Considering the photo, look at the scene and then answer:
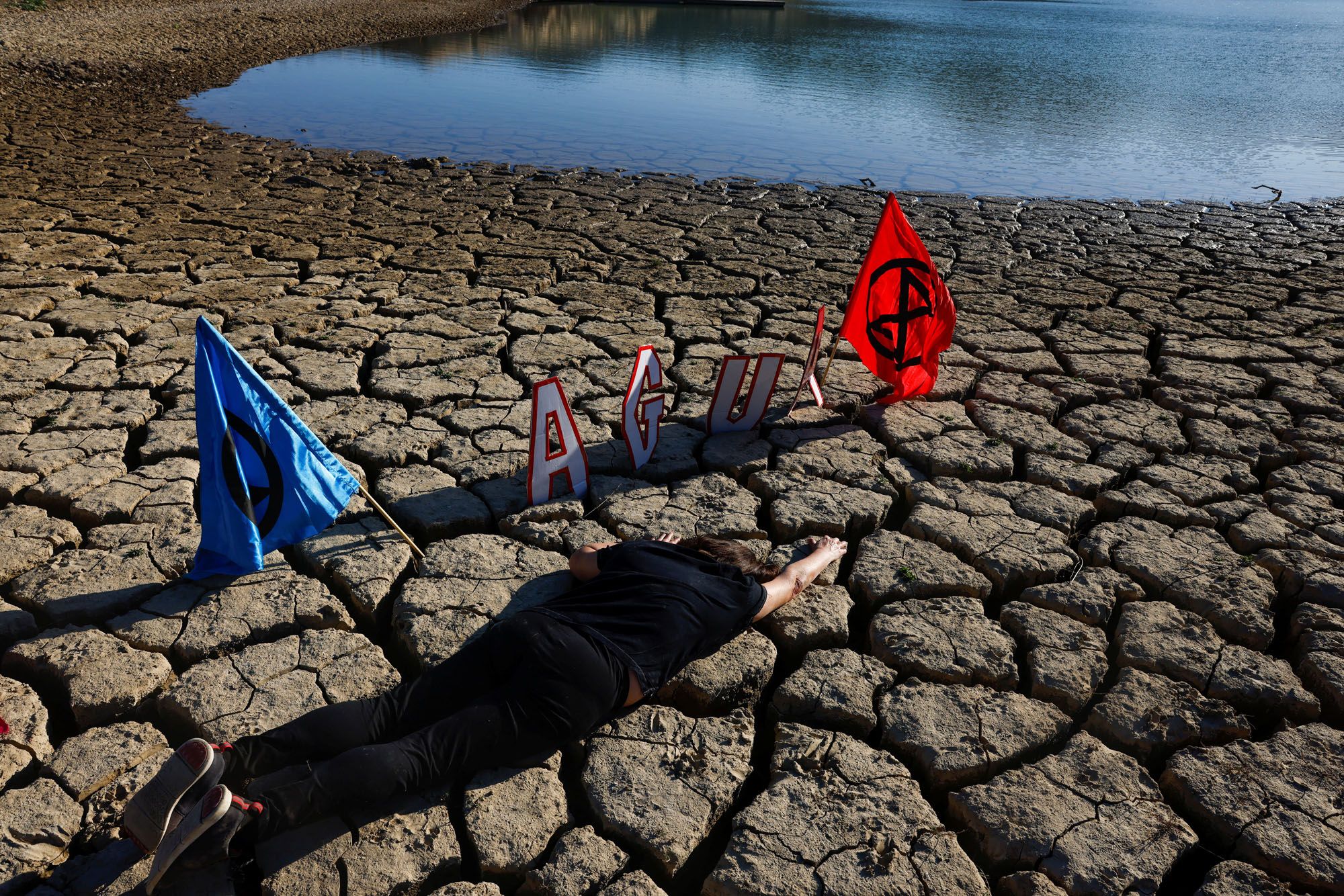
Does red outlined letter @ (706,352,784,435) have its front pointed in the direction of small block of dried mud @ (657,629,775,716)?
yes

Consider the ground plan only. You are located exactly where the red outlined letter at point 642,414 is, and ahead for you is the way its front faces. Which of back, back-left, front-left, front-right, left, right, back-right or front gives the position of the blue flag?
right

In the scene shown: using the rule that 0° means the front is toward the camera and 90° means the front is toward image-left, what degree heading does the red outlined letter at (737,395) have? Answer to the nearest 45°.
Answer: approximately 0°

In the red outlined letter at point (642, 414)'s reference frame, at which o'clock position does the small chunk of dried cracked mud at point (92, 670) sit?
The small chunk of dried cracked mud is roughly at 3 o'clock from the red outlined letter.

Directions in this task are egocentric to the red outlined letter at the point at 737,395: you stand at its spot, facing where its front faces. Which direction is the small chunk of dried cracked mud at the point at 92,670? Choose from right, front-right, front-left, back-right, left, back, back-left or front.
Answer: front-right

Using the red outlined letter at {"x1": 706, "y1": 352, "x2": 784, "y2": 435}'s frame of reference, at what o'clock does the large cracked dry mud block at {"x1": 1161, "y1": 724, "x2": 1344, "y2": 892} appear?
The large cracked dry mud block is roughly at 11 o'clock from the red outlined letter.

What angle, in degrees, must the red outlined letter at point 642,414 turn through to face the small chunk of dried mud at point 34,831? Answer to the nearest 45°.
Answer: approximately 90° to its right

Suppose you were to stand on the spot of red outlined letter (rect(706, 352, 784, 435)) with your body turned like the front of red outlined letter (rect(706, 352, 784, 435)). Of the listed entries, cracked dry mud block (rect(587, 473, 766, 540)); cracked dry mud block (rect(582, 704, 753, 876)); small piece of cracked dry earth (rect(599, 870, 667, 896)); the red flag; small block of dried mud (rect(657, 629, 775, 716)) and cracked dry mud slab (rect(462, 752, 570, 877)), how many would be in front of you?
5

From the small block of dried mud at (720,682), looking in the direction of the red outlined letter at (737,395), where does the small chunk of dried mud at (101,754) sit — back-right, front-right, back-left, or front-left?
back-left

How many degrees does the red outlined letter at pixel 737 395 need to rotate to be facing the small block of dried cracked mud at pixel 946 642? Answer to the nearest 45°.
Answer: approximately 45° to its left

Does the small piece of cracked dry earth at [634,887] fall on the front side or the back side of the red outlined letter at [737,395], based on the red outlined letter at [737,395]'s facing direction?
on the front side

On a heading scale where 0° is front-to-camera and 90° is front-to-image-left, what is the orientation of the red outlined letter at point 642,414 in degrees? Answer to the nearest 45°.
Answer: approximately 315°
